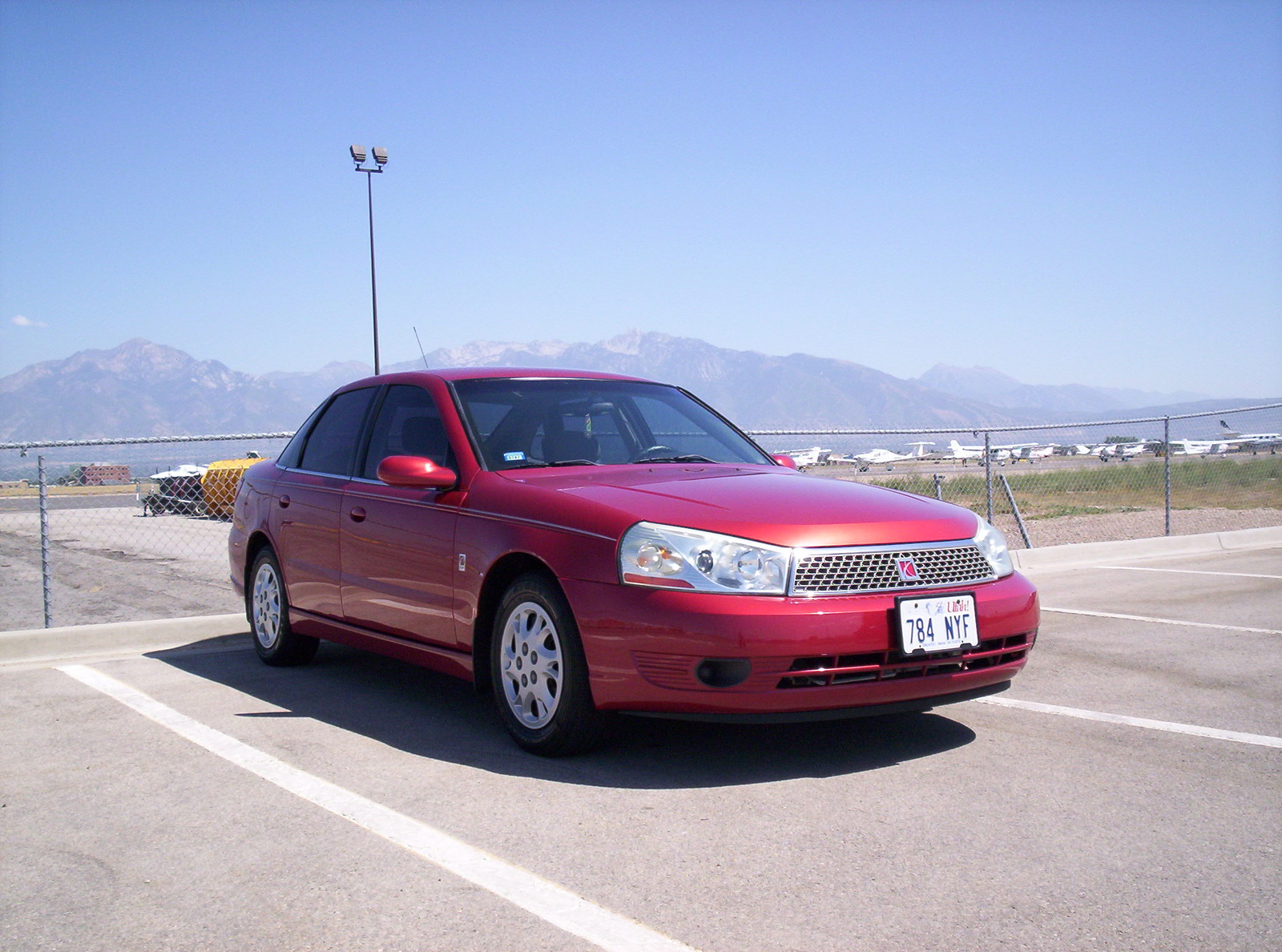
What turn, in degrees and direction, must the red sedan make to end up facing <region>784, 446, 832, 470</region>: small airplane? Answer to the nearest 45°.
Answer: approximately 135° to its left

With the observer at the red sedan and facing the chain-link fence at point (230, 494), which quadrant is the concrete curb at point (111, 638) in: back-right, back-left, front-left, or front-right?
front-left

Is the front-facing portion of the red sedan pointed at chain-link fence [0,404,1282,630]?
no

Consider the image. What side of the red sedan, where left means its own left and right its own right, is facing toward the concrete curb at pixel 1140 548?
left

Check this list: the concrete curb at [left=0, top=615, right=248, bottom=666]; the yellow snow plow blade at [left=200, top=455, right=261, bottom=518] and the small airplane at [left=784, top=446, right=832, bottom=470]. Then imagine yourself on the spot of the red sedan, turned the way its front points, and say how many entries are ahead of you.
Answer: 0

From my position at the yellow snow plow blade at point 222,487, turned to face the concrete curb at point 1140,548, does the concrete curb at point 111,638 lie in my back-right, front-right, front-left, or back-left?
front-right

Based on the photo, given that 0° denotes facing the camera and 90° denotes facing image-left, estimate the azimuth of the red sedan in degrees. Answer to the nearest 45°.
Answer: approximately 315°

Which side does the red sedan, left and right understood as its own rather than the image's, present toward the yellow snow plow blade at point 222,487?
back

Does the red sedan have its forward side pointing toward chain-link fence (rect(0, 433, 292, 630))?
no

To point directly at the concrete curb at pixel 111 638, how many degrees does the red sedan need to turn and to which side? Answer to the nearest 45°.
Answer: approximately 180°
